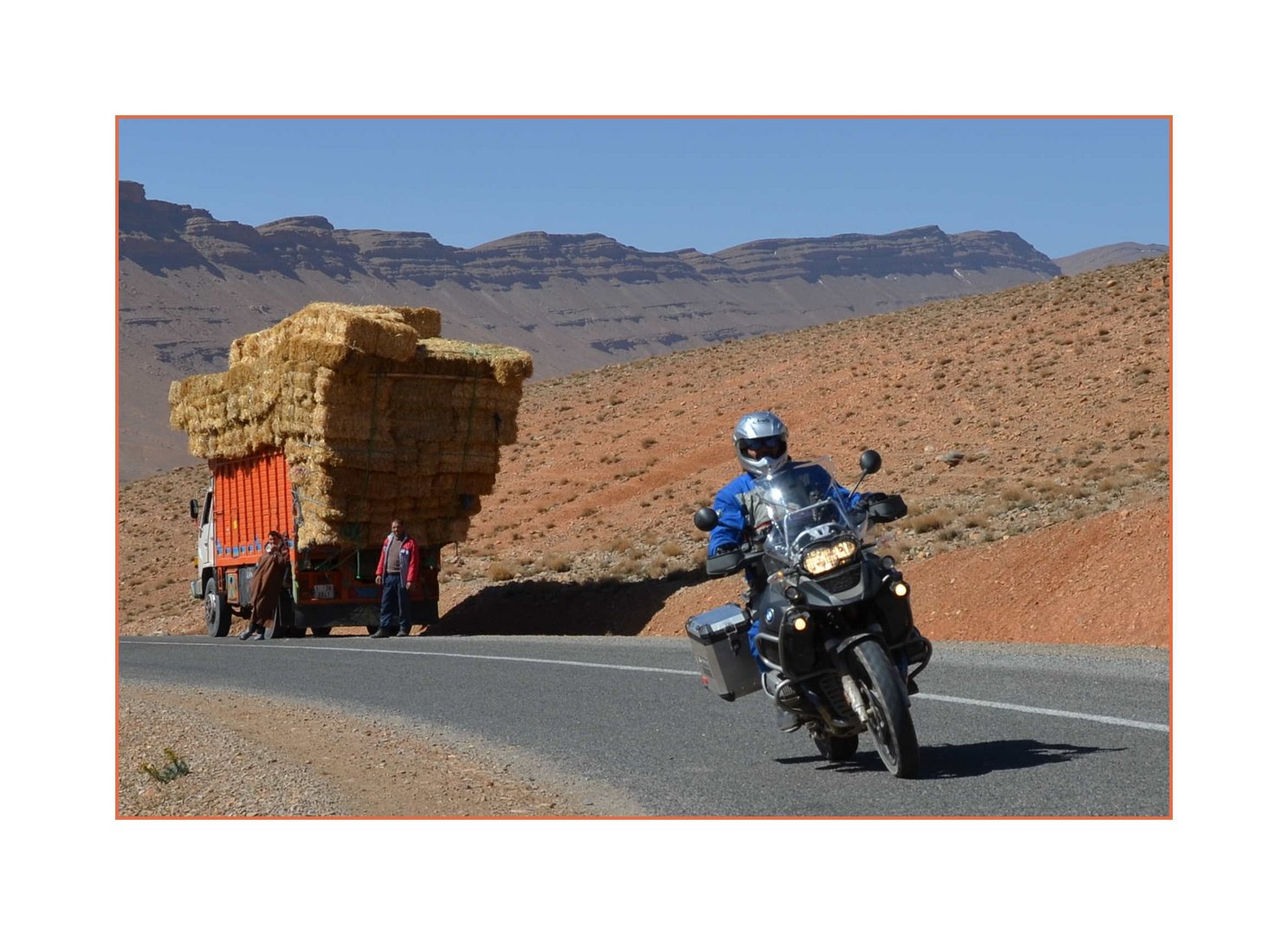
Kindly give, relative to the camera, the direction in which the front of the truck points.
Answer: facing away from the viewer and to the left of the viewer

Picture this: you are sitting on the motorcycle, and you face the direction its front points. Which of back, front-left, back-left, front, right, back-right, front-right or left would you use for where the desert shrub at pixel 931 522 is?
back-left

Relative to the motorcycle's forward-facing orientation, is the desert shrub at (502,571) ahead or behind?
behind

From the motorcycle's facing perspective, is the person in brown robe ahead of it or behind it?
behind

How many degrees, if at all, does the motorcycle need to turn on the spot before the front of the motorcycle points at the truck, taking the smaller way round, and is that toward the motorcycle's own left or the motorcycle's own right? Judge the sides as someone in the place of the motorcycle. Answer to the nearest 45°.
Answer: approximately 180°

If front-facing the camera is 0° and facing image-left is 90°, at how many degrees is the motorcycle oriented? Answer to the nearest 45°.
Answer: approximately 315°

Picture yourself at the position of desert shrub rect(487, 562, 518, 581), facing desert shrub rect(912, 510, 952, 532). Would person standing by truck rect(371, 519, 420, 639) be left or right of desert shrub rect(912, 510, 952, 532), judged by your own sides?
right

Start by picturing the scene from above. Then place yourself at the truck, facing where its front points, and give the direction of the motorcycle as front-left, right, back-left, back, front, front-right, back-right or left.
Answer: back-left

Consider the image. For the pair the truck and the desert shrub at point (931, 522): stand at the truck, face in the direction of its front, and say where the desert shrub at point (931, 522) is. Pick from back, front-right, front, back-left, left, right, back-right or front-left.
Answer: back-right
